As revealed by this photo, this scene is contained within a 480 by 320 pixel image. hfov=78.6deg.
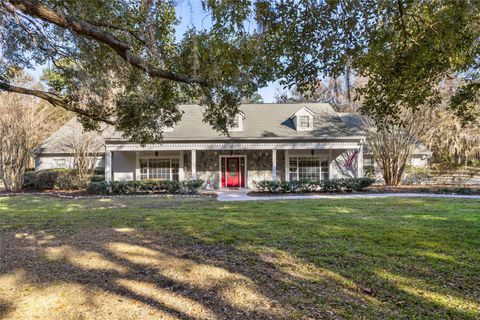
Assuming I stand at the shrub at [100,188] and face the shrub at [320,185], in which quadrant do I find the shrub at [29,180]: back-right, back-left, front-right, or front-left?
back-left

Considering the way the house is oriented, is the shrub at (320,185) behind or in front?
in front

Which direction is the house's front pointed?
toward the camera

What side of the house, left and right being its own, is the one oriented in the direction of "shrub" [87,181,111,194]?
right

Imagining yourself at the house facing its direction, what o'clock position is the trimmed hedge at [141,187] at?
The trimmed hedge is roughly at 2 o'clock from the house.

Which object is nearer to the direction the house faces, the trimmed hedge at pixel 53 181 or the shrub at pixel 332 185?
the shrub

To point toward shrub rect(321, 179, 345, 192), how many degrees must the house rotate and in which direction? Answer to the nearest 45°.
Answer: approximately 45° to its left

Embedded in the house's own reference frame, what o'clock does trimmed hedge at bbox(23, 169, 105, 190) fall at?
The trimmed hedge is roughly at 3 o'clock from the house.

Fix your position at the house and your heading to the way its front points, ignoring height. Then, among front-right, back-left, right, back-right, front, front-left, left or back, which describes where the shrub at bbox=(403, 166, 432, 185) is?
left

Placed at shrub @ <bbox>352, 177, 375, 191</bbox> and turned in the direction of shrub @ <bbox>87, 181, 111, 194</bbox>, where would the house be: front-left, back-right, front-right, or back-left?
front-right

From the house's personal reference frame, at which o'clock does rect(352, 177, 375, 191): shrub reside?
The shrub is roughly at 10 o'clock from the house.

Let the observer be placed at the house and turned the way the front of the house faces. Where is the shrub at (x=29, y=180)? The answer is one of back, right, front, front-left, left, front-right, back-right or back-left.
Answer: right

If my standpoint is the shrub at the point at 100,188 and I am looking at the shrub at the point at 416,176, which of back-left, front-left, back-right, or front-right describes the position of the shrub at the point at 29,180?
back-left
